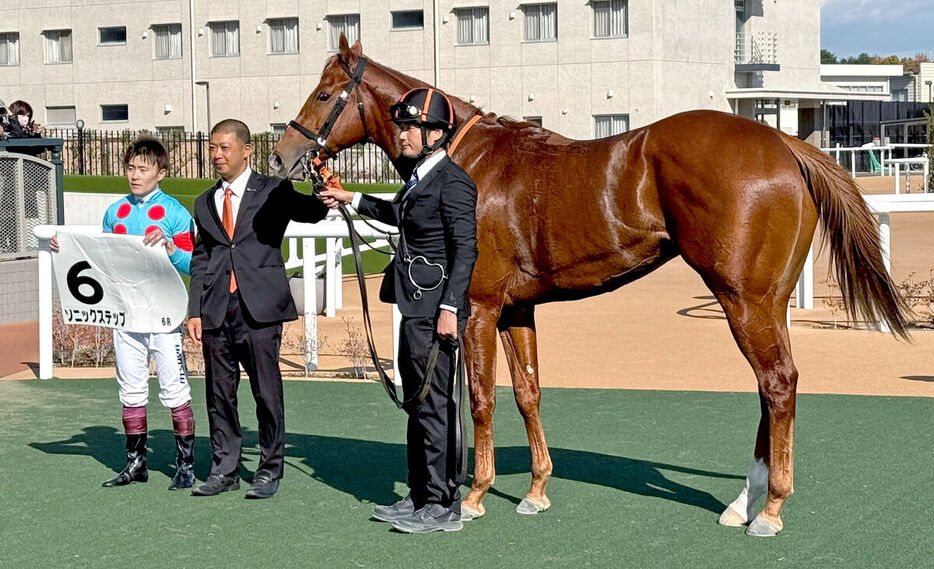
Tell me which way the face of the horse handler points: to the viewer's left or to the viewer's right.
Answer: to the viewer's left

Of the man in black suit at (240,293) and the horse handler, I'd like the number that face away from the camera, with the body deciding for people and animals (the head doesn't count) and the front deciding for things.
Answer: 0

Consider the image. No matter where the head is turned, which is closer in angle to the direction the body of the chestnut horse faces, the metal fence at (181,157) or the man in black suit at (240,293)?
the man in black suit

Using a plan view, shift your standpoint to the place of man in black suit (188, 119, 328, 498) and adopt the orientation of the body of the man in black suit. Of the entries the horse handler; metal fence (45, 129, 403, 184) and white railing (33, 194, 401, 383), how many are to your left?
1

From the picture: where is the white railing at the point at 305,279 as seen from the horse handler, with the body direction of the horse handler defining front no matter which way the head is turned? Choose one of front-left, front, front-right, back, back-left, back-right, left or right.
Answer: right

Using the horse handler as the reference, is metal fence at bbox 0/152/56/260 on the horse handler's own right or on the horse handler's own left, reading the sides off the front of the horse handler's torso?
on the horse handler's own right

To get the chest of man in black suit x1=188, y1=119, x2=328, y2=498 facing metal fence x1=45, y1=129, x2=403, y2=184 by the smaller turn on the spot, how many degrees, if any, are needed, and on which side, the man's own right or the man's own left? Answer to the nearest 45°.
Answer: approximately 135° to the man's own right

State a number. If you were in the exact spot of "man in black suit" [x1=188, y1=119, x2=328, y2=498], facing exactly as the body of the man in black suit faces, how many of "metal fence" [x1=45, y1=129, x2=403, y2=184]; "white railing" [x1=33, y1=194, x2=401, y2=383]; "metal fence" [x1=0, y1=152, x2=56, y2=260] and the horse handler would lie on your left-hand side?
1

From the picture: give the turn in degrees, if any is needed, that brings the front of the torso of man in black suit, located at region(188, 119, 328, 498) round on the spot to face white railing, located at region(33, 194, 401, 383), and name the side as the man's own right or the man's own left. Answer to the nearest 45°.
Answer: approximately 135° to the man's own right

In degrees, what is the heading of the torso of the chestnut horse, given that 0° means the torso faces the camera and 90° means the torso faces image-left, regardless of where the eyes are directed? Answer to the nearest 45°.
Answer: approximately 90°

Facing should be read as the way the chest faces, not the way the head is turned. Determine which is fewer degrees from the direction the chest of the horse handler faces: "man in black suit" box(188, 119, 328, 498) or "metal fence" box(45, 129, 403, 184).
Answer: the man in black suit

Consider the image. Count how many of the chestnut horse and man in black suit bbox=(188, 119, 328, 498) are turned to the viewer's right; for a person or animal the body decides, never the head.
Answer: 0

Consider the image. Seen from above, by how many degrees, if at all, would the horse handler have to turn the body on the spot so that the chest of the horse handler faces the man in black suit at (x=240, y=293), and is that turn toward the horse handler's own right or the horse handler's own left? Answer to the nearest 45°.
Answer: approximately 45° to the horse handler's own right

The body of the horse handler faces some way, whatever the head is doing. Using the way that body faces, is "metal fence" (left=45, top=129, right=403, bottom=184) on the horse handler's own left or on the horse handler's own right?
on the horse handler's own right
